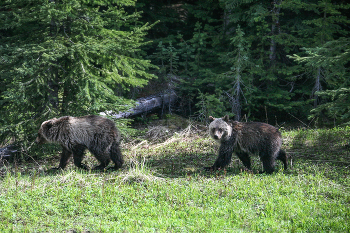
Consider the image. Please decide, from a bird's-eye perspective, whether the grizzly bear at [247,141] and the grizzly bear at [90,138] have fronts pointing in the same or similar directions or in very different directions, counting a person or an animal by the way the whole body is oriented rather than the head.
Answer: same or similar directions

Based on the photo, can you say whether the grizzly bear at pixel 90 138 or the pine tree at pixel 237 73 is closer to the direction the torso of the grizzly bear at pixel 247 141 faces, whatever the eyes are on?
the grizzly bear

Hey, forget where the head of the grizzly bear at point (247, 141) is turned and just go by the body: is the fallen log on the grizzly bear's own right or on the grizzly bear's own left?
on the grizzly bear's own right

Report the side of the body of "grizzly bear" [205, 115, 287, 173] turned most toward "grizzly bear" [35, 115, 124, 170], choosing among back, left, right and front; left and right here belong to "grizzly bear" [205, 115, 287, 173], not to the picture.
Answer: front

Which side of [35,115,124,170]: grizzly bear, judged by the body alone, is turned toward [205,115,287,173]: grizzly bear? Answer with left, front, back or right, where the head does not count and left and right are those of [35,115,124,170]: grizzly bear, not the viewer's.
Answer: back

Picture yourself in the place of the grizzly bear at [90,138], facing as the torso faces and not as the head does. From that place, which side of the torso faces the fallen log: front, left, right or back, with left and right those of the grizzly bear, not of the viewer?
right

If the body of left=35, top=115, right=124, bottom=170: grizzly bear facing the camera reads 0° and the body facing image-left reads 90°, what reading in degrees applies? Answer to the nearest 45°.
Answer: approximately 90°

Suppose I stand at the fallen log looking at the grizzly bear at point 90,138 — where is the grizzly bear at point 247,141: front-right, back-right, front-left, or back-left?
front-left

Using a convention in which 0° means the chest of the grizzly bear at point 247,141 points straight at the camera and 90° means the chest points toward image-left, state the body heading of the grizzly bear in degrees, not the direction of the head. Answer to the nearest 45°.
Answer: approximately 90°

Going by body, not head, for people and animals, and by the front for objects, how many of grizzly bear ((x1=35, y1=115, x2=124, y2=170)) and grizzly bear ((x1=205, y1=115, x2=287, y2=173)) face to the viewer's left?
2

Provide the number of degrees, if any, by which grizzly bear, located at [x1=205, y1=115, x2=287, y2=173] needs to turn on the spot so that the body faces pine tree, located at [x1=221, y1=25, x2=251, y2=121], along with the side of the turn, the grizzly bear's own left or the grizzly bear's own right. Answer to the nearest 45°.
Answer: approximately 90° to the grizzly bear's own right

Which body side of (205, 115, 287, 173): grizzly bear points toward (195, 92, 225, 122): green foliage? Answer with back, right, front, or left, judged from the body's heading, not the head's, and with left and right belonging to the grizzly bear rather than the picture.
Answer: right
